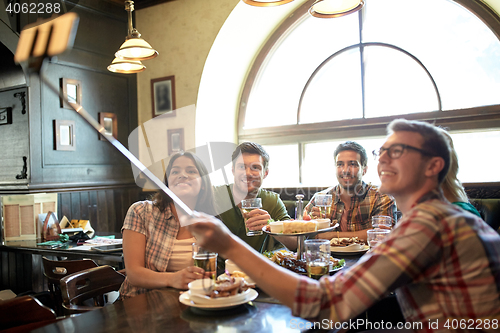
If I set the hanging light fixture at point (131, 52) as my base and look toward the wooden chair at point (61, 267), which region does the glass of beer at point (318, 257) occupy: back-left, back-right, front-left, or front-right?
front-left

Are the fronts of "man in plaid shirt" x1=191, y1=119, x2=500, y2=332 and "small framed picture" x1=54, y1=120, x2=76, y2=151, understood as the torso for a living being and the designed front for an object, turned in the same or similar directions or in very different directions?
very different directions

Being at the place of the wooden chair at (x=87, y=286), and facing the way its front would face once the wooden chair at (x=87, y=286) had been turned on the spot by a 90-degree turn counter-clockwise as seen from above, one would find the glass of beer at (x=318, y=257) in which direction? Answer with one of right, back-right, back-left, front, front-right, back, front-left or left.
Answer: right

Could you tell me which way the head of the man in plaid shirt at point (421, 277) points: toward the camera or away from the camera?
toward the camera

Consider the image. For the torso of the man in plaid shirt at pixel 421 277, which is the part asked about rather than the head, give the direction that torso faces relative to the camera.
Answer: to the viewer's left

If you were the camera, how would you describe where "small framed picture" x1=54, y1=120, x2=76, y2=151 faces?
facing the viewer and to the right of the viewer

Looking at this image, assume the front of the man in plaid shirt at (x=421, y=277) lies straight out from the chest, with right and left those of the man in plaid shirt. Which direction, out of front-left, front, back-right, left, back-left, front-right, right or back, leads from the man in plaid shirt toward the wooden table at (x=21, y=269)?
front-right

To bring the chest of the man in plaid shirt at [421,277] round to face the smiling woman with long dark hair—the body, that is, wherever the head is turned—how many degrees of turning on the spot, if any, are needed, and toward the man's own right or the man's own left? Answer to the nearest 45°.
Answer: approximately 45° to the man's own right

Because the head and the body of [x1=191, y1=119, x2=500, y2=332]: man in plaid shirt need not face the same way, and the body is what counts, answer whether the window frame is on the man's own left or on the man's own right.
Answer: on the man's own right

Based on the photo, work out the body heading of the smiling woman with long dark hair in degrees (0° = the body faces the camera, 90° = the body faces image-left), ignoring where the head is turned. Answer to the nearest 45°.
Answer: approximately 315°

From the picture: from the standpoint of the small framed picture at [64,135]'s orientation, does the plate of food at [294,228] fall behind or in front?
in front

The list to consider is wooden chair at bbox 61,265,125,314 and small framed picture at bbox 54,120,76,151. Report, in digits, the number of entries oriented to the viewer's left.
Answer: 0

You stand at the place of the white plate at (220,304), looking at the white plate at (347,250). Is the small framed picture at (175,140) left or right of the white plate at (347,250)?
left

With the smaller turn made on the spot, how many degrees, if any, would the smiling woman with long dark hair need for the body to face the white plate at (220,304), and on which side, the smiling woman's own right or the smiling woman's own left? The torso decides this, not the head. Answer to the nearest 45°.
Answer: approximately 45° to the smiling woman's own right

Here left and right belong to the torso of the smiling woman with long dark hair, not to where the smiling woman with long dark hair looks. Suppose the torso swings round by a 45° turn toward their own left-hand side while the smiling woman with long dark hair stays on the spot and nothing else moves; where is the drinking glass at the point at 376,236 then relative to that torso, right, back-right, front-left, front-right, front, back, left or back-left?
front
